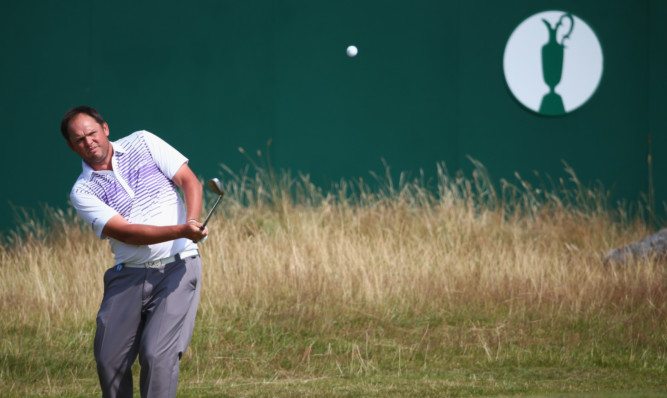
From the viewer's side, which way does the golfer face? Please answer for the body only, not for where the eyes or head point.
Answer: toward the camera
